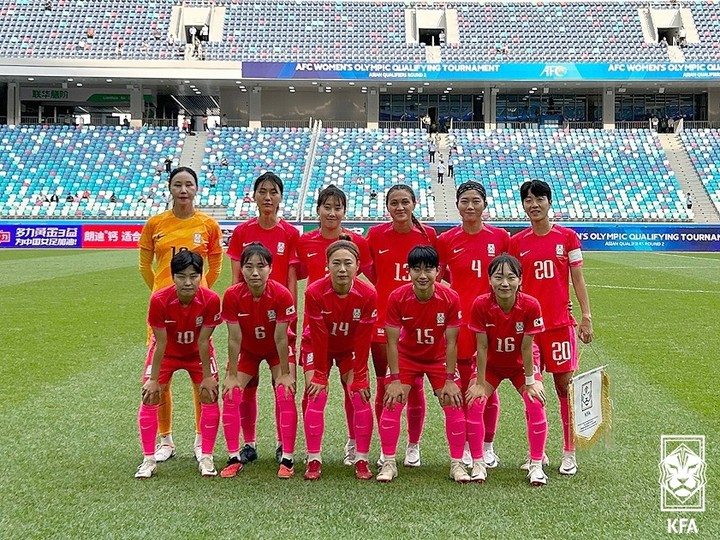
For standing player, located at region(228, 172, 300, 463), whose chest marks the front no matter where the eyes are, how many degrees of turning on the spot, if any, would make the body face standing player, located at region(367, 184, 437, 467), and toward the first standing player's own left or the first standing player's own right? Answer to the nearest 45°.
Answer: approximately 90° to the first standing player's own left

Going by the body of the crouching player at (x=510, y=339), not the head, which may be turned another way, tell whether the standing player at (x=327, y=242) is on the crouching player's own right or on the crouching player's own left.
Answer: on the crouching player's own right

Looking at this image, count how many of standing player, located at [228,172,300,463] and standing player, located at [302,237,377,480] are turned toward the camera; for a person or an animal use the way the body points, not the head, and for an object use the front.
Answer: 2

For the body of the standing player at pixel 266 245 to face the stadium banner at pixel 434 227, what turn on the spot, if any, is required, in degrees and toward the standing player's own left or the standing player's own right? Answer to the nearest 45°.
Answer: approximately 180°
